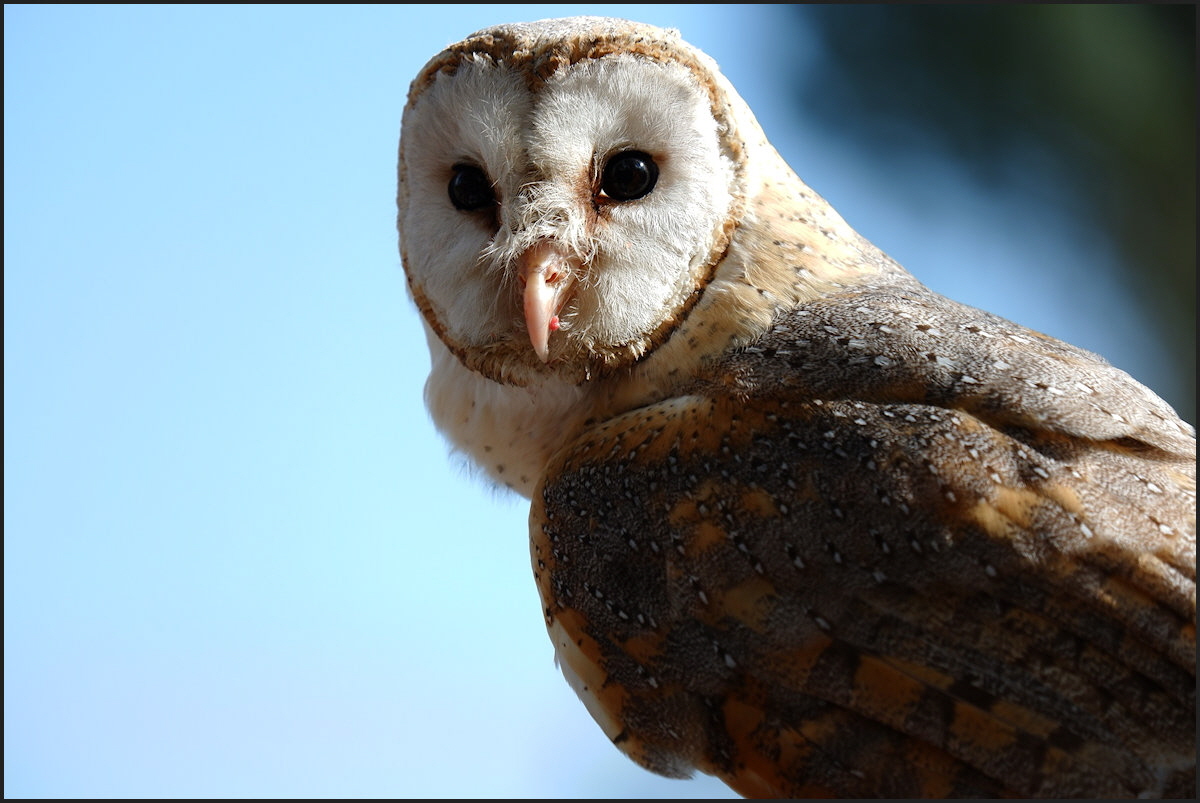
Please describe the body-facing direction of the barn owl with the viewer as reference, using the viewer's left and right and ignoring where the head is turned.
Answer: facing to the left of the viewer
